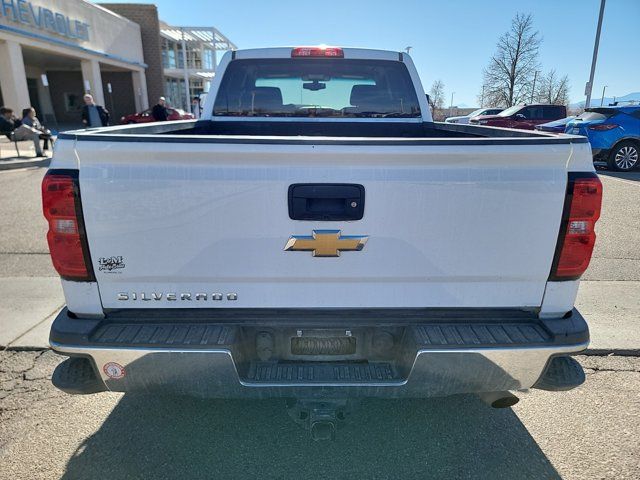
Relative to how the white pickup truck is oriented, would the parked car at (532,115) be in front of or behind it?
in front

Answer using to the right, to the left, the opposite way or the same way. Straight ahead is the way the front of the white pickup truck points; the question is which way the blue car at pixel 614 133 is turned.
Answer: to the right

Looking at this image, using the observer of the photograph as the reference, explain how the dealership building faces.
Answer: facing the viewer and to the right of the viewer

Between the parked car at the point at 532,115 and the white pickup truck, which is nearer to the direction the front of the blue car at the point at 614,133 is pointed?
the parked car

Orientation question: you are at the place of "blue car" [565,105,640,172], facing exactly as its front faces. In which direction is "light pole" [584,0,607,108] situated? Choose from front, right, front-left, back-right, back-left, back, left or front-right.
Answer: front-left

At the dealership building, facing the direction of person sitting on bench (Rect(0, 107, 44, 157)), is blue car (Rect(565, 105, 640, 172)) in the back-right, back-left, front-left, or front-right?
front-left

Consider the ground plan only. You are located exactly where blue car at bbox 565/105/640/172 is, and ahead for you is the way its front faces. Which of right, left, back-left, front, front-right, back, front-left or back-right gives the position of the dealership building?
back-left

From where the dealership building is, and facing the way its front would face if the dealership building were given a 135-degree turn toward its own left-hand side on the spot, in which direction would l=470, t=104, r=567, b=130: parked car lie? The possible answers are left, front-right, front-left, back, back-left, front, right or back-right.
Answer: back-right

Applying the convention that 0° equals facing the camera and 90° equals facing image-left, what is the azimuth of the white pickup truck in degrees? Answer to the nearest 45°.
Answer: approximately 180°

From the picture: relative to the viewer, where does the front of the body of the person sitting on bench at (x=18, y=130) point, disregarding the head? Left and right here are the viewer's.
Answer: facing to the right of the viewer

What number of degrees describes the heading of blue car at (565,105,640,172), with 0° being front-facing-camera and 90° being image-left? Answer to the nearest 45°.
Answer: approximately 225°

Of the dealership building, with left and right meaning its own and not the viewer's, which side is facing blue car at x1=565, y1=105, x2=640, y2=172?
front
